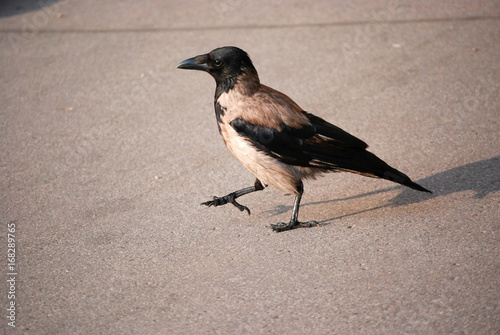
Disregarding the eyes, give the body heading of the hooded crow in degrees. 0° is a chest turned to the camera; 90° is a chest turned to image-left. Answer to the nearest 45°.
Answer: approximately 90°
